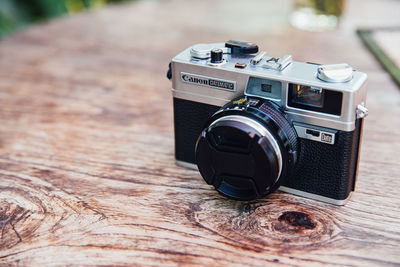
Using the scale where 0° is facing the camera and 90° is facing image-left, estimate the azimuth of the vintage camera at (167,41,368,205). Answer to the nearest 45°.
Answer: approximately 45°
